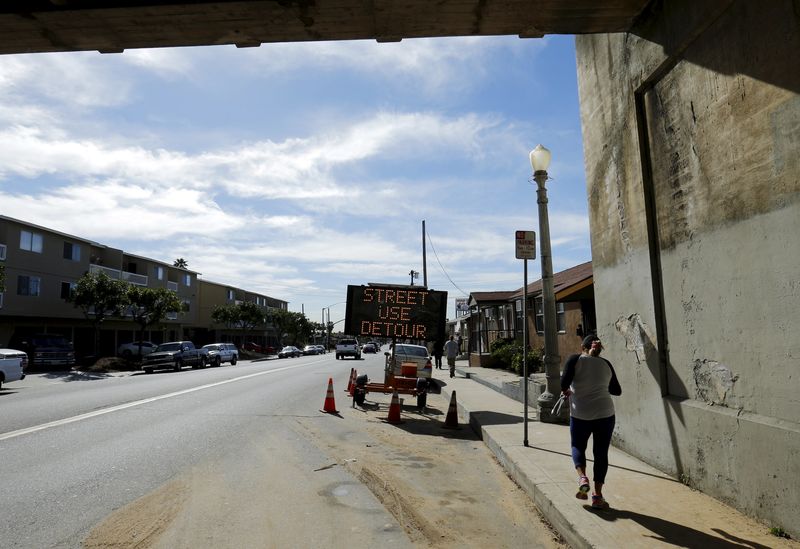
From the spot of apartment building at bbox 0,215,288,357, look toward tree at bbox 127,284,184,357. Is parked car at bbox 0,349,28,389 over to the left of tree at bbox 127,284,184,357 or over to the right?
right

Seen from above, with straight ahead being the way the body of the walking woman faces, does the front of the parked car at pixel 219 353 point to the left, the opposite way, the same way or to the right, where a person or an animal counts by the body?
the opposite way

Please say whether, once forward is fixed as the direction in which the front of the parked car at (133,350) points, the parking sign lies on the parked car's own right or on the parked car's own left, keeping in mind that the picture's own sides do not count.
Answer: on the parked car's own left

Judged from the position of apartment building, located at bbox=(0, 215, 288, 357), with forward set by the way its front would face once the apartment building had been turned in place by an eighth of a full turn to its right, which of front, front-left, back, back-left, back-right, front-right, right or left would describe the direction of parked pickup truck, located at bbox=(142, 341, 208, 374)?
front-left

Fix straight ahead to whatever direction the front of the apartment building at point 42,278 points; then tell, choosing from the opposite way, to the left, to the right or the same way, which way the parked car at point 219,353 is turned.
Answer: to the right

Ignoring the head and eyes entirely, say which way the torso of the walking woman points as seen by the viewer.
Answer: away from the camera

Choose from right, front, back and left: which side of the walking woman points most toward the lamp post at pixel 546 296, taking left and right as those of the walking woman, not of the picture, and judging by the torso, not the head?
front

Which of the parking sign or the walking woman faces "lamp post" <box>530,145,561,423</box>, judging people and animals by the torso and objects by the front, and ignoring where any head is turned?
the walking woman

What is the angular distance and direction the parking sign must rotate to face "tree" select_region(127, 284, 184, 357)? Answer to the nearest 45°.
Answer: approximately 135° to its right

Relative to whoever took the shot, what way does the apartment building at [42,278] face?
facing the viewer and to the right of the viewer

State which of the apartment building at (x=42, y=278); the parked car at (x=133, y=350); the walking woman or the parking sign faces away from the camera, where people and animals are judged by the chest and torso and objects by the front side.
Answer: the walking woman

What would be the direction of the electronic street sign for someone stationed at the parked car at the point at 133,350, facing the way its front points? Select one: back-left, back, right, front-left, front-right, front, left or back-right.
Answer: front-left

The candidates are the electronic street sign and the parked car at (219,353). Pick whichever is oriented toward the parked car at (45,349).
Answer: the parked car at (219,353)
